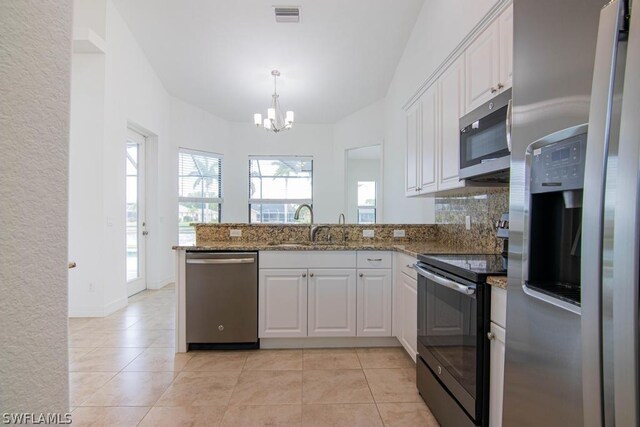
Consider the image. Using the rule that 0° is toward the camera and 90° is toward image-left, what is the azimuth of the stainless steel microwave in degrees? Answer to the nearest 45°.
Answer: approximately 45°

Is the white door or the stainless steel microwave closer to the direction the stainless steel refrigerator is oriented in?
the white door

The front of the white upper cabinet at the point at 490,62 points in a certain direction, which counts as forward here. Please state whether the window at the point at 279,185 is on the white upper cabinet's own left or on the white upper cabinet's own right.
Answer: on the white upper cabinet's own right

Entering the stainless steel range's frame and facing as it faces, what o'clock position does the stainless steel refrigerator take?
The stainless steel refrigerator is roughly at 10 o'clock from the stainless steel range.

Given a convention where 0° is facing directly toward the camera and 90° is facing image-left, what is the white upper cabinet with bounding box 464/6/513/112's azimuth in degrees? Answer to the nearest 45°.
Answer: approximately 45°

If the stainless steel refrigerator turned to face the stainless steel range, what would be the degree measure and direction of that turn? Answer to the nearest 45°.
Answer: approximately 90° to its right

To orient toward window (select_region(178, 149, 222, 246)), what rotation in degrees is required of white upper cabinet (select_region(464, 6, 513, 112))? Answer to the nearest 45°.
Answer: approximately 90° to its right

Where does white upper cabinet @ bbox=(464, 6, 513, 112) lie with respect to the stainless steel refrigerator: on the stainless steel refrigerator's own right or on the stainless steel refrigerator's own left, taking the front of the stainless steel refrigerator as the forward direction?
on the stainless steel refrigerator's own right

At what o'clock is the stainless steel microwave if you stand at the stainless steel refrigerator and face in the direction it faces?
The stainless steel microwave is roughly at 4 o'clock from the stainless steel refrigerator.

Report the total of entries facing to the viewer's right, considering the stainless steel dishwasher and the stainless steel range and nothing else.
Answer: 0

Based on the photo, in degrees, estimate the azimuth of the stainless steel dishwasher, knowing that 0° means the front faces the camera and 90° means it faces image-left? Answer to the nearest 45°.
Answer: approximately 0°

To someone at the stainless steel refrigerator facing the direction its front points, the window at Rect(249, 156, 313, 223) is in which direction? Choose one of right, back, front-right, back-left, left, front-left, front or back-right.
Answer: right
